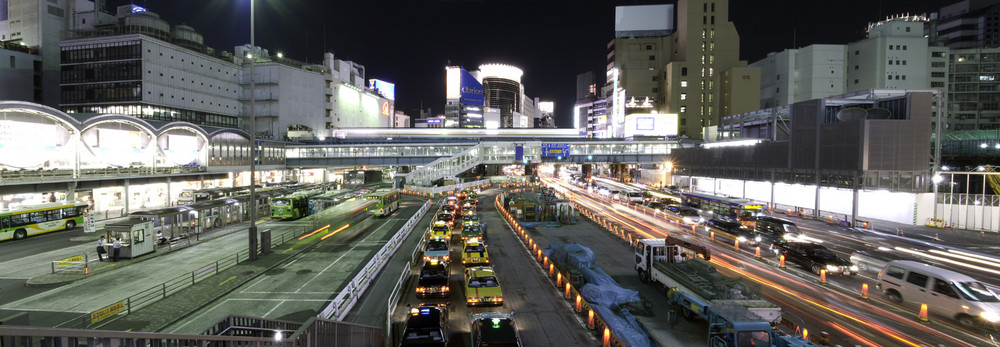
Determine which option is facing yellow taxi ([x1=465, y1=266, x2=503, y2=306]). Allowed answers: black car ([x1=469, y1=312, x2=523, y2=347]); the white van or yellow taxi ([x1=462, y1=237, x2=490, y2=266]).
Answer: the black car

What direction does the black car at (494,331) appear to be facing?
away from the camera

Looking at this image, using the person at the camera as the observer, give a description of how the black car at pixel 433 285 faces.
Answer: facing away from the viewer

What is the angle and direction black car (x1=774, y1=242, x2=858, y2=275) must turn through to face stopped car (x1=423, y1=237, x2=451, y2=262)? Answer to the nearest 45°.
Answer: approximately 90° to its right

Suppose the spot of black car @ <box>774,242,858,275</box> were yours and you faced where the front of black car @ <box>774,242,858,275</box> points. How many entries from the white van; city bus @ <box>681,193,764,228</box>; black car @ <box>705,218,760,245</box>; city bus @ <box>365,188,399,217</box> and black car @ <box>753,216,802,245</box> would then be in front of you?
1

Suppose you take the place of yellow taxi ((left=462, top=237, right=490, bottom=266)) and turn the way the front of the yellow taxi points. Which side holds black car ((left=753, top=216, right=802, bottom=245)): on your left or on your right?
on your right

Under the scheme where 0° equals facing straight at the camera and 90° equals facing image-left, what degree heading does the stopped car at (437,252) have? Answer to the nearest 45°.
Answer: approximately 180°
